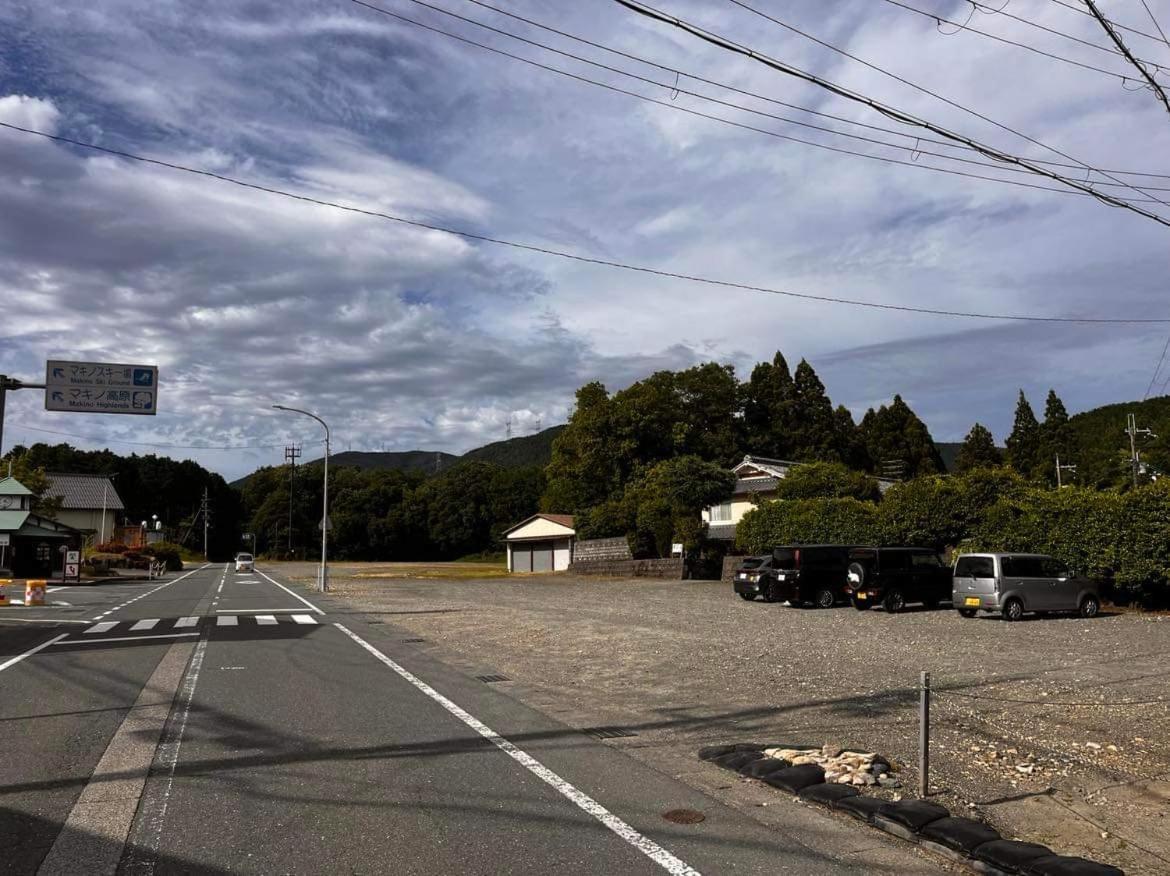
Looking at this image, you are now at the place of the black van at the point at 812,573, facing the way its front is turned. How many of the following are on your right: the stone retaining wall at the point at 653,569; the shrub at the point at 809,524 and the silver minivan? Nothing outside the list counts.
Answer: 1

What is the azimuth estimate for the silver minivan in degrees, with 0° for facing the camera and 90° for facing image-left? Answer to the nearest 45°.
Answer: approximately 225°

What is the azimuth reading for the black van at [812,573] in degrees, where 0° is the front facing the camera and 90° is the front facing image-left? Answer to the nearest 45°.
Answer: approximately 225°

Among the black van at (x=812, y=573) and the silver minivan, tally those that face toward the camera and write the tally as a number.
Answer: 0
